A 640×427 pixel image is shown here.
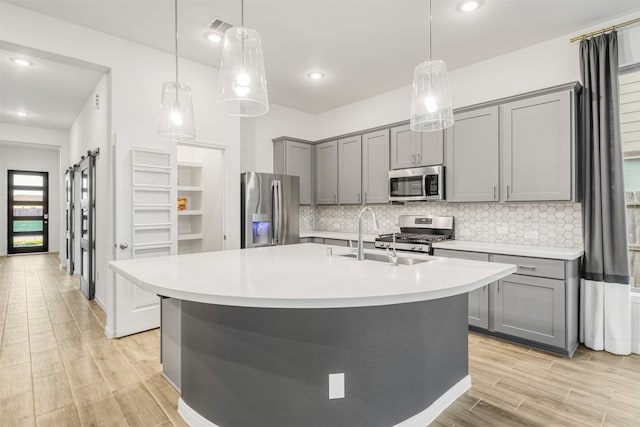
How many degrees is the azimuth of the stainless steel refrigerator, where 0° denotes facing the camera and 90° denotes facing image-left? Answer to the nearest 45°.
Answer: approximately 315°

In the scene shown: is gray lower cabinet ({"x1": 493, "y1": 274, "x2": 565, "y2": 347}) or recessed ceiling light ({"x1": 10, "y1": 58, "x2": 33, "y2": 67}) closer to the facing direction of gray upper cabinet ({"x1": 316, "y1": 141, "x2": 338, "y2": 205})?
the recessed ceiling light

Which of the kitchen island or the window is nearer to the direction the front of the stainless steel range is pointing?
the kitchen island

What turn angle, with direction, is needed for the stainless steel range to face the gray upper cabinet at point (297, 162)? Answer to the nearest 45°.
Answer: approximately 45° to its right

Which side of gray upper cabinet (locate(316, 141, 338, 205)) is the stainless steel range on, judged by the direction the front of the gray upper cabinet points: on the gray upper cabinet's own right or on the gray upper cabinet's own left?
on the gray upper cabinet's own left

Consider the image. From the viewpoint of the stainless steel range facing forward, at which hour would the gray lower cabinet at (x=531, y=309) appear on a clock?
The gray lower cabinet is roughly at 9 o'clock from the stainless steel range.

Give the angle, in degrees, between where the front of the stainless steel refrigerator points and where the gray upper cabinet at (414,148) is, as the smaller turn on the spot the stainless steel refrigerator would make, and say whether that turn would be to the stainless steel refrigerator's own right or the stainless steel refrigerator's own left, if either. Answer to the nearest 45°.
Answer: approximately 45° to the stainless steel refrigerator's own left
